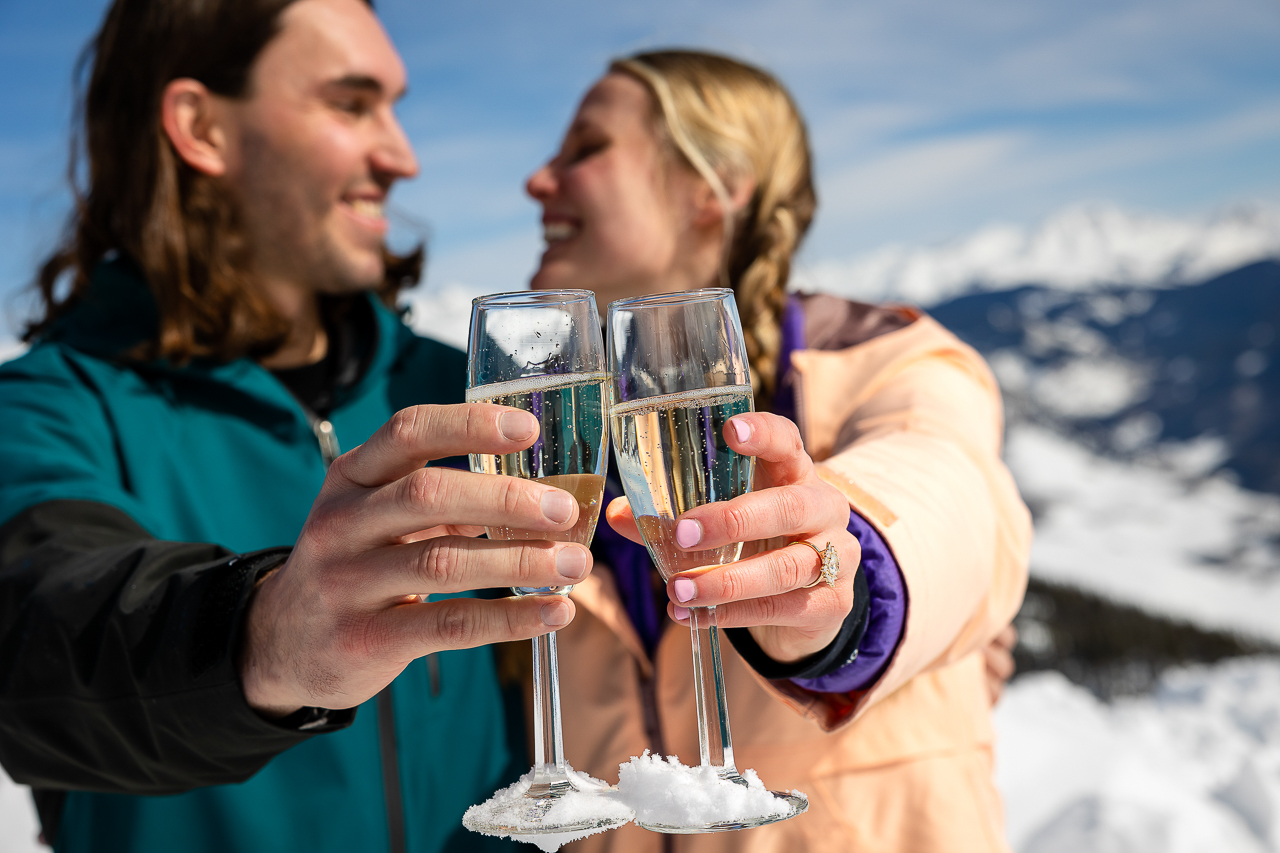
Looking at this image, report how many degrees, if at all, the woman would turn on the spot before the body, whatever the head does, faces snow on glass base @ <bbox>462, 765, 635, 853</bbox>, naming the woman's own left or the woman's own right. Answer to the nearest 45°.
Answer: approximately 45° to the woman's own left

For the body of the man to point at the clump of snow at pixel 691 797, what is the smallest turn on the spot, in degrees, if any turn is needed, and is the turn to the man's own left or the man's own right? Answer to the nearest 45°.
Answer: approximately 45° to the man's own right

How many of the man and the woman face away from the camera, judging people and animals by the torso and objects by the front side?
0

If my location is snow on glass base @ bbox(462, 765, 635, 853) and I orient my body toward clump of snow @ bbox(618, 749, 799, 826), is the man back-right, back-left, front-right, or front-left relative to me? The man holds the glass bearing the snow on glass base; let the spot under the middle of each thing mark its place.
back-left

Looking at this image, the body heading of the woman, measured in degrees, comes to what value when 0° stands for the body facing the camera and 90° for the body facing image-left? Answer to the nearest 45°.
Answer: approximately 45°

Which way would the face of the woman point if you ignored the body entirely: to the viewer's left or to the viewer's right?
to the viewer's left

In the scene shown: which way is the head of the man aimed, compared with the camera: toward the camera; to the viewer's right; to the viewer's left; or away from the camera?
to the viewer's right
